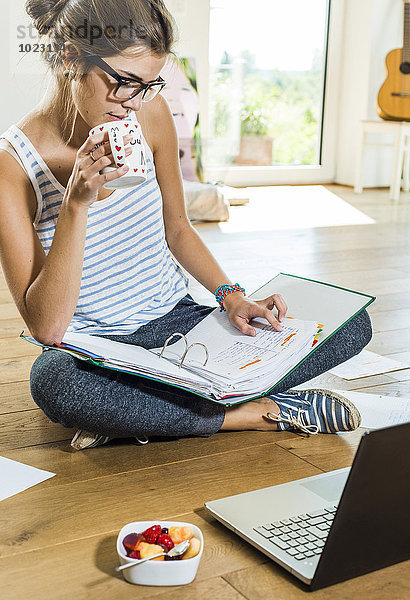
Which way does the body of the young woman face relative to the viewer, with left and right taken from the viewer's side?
facing the viewer and to the right of the viewer

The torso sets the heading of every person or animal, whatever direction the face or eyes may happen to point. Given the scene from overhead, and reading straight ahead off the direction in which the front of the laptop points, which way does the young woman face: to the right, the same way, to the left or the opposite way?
the opposite way

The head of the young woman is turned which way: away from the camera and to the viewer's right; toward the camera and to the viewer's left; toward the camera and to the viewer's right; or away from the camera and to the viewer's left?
toward the camera and to the viewer's right

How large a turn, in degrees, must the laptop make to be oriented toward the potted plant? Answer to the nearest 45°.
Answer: approximately 45° to its right

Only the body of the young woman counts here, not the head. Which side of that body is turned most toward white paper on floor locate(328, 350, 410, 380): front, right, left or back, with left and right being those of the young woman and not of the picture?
left

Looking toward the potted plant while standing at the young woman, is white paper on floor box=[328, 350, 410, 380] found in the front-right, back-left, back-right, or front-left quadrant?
front-right

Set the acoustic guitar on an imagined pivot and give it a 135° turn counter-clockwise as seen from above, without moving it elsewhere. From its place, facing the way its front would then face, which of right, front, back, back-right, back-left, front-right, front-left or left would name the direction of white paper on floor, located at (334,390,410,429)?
back-right

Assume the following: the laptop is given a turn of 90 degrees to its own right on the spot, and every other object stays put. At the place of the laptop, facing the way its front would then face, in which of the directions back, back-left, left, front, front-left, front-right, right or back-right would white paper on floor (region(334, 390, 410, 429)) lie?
front-left

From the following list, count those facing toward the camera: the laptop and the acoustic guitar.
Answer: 1

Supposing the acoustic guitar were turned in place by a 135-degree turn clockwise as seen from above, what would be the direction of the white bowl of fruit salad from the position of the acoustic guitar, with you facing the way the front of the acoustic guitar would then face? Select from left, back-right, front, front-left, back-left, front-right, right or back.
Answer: back-left

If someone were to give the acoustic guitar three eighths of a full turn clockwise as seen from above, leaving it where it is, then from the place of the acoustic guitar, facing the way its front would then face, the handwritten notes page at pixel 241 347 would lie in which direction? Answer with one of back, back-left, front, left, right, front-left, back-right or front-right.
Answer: back-left

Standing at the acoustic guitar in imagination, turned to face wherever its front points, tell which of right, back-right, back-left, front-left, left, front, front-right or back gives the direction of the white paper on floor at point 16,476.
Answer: front

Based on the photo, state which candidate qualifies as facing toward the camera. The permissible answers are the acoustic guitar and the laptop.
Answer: the acoustic guitar

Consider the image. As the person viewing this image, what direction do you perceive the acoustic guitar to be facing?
facing the viewer

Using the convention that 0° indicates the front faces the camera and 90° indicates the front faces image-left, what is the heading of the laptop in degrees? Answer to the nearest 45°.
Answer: approximately 135°

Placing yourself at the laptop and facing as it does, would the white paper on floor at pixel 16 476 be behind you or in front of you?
in front
